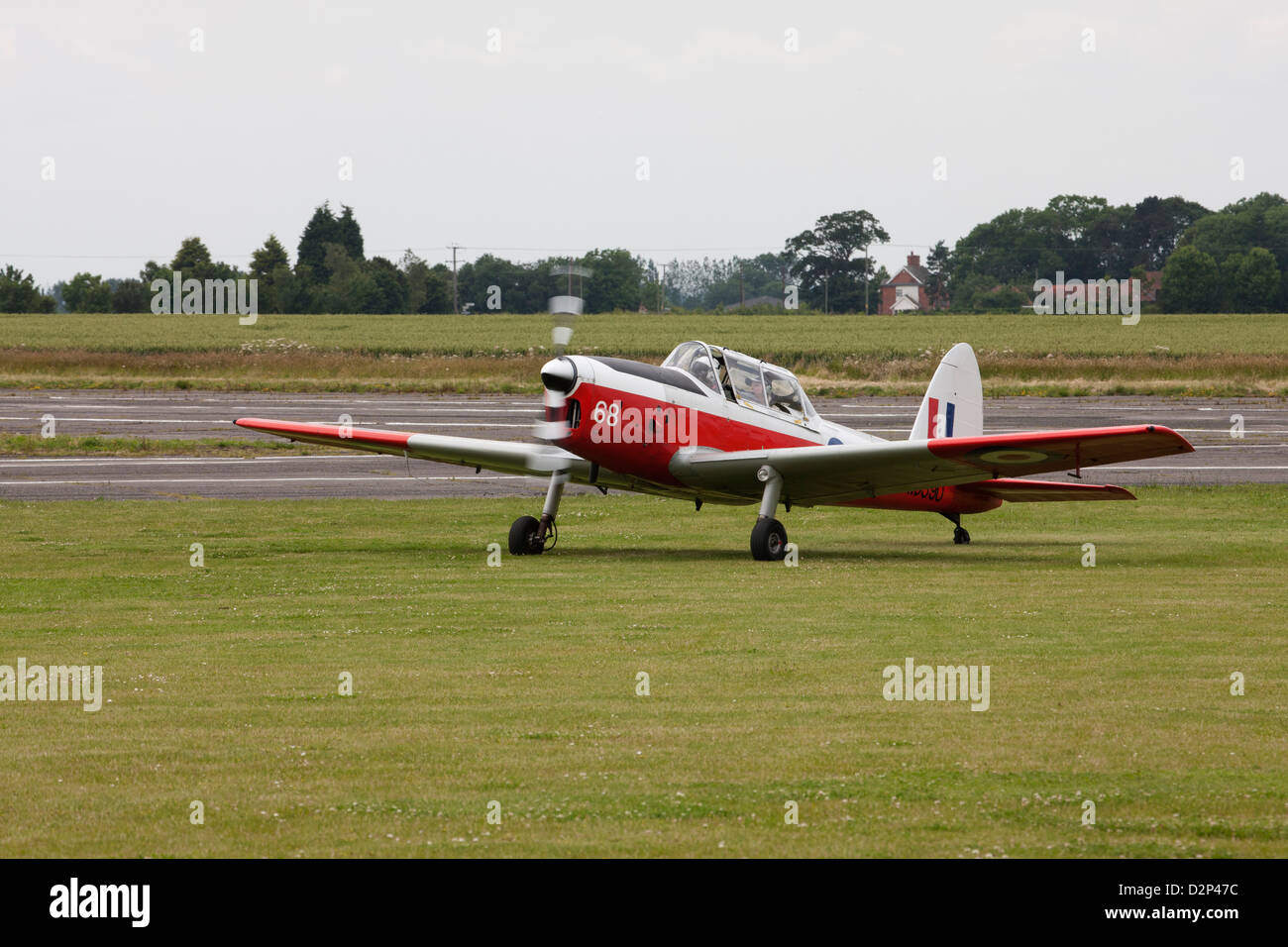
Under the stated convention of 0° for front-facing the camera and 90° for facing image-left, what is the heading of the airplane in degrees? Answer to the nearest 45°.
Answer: approximately 45°
